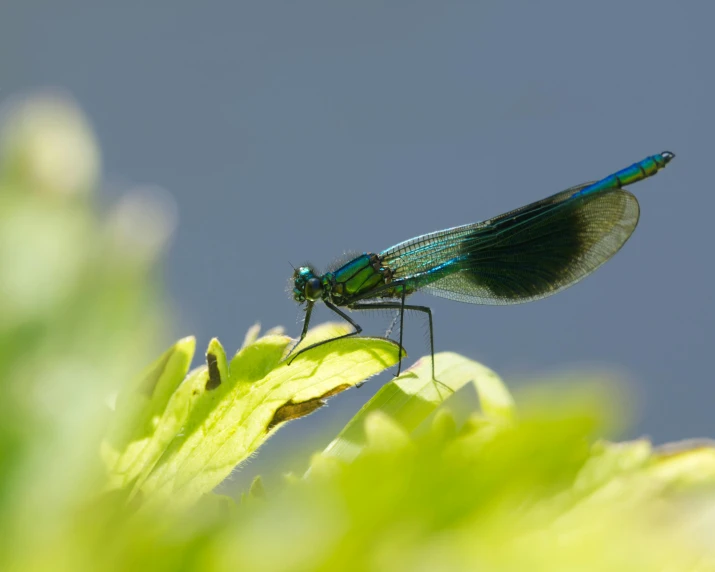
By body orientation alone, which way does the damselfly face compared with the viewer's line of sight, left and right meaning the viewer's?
facing to the left of the viewer
